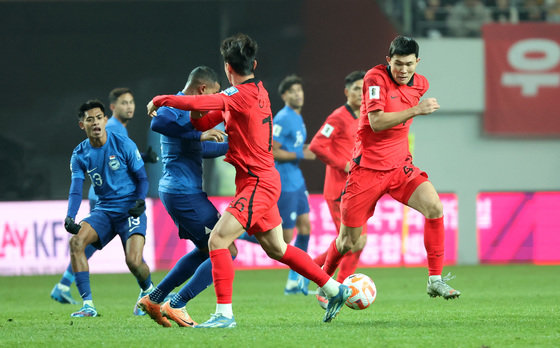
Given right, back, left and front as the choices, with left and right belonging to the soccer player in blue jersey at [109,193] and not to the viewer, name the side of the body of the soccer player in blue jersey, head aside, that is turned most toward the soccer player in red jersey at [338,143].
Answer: left

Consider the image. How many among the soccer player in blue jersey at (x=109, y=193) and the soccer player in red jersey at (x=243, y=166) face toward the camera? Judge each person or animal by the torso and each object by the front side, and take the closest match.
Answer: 1

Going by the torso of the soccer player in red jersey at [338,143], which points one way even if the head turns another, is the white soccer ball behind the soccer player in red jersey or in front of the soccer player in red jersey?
in front

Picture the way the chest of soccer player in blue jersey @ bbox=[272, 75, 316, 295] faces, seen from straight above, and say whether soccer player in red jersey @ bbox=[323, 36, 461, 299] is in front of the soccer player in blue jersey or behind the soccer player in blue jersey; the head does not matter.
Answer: in front

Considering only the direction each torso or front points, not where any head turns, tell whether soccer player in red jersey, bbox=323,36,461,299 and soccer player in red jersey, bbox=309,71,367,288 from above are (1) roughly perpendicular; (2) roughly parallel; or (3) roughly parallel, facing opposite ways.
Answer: roughly parallel

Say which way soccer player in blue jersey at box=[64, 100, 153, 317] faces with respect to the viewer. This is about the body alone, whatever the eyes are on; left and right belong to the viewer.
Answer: facing the viewer

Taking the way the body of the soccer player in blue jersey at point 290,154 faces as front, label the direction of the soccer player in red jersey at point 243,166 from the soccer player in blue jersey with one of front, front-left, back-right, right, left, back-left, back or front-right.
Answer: front-right

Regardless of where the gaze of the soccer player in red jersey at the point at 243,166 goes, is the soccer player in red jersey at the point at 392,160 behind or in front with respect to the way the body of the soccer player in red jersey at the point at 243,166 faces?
behind

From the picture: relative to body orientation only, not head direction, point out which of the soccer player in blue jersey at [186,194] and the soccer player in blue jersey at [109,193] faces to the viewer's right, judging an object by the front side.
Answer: the soccer player in blue jersey at [186,194]

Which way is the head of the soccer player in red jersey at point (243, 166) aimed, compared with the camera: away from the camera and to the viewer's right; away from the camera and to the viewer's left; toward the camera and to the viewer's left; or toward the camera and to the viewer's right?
away from the camera and to the viewer's left

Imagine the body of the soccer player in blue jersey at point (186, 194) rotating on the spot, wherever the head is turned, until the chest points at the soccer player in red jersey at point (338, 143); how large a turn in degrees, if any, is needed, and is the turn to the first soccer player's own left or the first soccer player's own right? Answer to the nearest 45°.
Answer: approximately 45° to the first soccer player's own left
